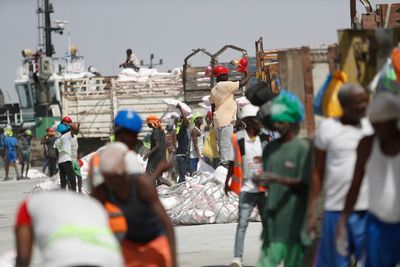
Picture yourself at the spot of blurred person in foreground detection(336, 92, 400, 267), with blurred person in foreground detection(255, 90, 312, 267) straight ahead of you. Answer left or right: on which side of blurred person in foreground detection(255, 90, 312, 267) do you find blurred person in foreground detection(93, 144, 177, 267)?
left

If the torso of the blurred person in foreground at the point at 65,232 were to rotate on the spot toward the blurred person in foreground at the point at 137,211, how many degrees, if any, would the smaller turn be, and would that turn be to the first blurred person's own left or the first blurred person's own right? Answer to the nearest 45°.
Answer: approximately 45° to the first blurred person's own right

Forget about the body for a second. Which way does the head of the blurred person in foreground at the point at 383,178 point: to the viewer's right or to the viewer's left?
to the viewer's left

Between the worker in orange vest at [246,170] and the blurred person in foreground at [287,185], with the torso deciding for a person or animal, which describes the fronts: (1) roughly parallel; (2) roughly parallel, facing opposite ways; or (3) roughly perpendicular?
roughly perpendicular

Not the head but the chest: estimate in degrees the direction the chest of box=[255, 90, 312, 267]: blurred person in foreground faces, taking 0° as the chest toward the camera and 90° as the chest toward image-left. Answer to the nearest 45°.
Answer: approximately 45°

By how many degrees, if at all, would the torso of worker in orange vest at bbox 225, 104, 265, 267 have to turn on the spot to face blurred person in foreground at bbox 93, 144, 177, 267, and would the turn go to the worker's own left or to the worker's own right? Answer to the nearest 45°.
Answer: approximately 45° to the worker's own right

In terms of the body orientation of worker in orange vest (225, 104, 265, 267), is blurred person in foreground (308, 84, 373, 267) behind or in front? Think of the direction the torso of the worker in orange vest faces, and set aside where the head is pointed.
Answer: in front
